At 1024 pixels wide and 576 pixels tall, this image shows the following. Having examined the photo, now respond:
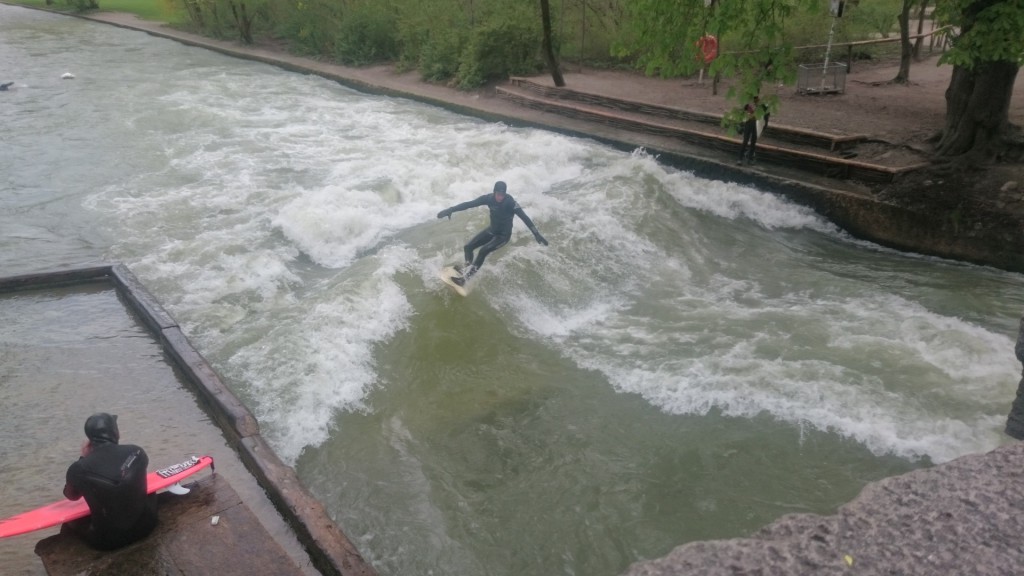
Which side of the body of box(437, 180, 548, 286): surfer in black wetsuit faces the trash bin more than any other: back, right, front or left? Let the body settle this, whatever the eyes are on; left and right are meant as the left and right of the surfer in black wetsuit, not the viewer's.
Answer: back

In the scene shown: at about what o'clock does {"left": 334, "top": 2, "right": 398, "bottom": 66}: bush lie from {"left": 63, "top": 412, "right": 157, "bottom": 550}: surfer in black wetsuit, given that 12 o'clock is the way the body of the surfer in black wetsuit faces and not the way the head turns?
The bush is roughly at 1 o'clock from the surfer in black wetsuit.

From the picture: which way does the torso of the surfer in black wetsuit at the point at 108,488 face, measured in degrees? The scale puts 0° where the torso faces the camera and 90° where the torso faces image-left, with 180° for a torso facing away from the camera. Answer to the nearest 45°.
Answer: approximately 180°

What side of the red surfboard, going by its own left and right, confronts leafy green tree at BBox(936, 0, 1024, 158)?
back

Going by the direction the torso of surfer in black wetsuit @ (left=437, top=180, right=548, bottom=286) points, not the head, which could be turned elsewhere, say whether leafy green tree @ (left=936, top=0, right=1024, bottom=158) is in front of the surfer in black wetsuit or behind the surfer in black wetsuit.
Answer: behind

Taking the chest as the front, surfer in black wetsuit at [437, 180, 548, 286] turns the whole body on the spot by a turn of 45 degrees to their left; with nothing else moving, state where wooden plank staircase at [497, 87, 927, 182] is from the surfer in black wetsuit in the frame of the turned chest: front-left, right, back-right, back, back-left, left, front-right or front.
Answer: back-left

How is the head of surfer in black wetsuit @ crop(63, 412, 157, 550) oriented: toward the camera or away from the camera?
away from the camera

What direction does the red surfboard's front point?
to the viewer's left

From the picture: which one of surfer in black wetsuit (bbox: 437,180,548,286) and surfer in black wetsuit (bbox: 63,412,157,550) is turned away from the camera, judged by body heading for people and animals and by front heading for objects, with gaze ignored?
surfer in black wetsuit (bbox: 63,412,157,550)
